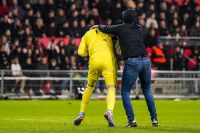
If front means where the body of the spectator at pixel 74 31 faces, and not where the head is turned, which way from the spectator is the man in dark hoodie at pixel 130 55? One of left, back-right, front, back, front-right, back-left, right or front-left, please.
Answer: front

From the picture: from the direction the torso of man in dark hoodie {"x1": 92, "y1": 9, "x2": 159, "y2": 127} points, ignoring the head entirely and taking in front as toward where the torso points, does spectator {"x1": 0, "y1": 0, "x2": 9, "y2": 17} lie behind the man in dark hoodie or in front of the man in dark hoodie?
in front

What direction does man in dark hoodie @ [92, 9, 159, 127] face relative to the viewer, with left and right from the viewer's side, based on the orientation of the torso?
facing away from the viewer and to the left of the viewer

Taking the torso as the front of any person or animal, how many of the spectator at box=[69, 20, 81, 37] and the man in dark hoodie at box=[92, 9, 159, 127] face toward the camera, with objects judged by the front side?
1

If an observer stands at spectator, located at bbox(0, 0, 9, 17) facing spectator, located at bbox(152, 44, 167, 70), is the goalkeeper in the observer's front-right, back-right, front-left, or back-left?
front-right

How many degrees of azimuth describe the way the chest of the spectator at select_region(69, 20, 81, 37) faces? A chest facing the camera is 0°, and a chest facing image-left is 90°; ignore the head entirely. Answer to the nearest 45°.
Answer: approximately 0°

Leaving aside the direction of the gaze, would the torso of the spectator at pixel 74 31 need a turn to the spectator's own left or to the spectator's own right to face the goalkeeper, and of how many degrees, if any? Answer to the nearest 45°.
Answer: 0° — they already face them

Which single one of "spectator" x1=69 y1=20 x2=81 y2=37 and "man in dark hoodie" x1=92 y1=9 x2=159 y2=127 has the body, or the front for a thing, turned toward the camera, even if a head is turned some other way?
the spectator

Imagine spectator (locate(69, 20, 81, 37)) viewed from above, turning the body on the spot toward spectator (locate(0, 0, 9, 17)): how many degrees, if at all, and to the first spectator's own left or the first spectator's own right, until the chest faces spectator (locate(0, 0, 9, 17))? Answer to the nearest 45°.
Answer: approximately 90° to the first spectator's own right

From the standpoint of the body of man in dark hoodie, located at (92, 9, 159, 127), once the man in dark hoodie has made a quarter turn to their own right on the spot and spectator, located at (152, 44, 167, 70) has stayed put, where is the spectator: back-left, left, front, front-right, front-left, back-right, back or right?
front-left

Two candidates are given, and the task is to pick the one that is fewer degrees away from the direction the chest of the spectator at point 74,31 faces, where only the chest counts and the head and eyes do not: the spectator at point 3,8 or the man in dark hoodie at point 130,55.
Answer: the man in dark hoodie
